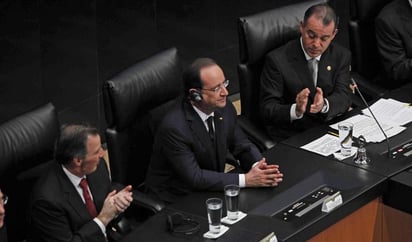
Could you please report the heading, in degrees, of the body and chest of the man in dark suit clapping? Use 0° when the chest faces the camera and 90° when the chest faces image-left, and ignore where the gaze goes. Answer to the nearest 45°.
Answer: approximately 0°

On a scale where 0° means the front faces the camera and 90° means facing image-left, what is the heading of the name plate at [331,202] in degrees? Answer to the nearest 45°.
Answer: approximately 315°

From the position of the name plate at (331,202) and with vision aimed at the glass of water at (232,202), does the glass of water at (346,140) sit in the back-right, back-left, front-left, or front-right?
back-right

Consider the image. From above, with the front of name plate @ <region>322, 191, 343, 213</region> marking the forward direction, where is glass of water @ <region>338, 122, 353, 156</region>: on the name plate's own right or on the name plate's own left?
on the name plate's own left

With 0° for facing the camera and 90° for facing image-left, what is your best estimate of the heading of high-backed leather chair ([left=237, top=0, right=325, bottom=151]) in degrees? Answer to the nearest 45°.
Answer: approximately 315°

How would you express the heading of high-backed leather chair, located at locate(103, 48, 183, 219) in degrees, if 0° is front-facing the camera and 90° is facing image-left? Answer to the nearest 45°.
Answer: approximately 315°

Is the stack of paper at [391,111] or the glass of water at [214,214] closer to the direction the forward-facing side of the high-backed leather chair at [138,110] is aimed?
the glass of water

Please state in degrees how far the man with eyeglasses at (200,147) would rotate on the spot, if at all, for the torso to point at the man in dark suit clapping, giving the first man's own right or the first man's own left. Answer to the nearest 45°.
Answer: approximately 90° to the first man's own left
